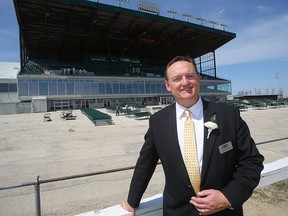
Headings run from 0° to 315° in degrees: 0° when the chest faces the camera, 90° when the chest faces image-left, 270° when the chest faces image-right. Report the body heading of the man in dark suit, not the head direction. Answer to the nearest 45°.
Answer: approximately 0°
